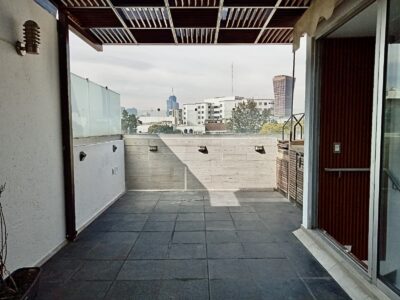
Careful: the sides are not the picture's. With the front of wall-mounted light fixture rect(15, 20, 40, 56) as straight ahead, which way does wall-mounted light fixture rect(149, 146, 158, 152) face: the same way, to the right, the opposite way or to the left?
to the right

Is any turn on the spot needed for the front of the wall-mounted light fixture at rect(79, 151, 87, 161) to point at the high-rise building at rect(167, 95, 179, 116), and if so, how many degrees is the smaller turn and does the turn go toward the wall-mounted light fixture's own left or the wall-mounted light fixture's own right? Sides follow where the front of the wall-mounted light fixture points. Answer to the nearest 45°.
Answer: approximately 45° to the wall-mounted light fixture's own left

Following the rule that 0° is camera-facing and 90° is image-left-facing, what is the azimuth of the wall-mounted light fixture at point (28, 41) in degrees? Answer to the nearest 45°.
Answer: approximately 270°

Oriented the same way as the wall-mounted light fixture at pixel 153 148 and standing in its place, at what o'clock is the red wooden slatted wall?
The red wooden slatted wall is roughly at 11 o'clock from the wall-mounted light fixture.

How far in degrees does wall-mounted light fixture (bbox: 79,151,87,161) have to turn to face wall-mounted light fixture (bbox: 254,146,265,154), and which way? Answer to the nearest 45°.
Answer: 0° — it already faces it

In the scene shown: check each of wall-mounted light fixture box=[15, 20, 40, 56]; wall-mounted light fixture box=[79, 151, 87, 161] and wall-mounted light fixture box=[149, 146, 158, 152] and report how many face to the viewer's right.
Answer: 2

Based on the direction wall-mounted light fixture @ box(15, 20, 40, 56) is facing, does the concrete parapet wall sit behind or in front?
in front

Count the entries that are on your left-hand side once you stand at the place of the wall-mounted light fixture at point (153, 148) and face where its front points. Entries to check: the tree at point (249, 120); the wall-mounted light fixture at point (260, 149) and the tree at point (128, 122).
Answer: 2

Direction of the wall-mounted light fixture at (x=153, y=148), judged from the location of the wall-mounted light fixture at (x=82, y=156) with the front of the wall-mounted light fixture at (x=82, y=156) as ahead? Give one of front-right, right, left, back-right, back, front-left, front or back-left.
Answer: front-left

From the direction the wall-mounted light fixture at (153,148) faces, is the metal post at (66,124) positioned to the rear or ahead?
ahead

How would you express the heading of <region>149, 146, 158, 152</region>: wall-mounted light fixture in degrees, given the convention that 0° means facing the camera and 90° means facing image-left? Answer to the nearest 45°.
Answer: approximately 0°

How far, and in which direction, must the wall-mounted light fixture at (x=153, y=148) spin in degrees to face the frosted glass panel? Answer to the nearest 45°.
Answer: approximately 45° to its right

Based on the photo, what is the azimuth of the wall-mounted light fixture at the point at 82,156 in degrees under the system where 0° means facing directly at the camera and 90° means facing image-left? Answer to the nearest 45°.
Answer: approximately 270°

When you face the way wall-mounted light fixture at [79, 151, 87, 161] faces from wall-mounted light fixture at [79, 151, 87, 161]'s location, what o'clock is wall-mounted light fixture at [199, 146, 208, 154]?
wall-mounted light fixture at [199, 146, 208, 154] is roughly at 11 o'clock from wall-mounted light fixture at [79, 151, 87, 161].

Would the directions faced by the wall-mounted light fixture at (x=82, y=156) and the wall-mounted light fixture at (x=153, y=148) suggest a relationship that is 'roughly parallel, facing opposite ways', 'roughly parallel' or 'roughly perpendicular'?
roughly perpendicular
